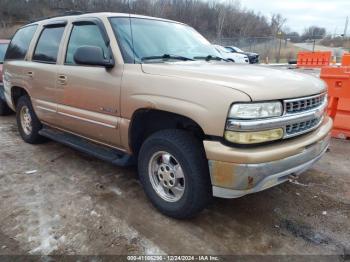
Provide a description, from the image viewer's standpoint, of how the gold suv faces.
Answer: facing the viewer and to the right of the viewer
